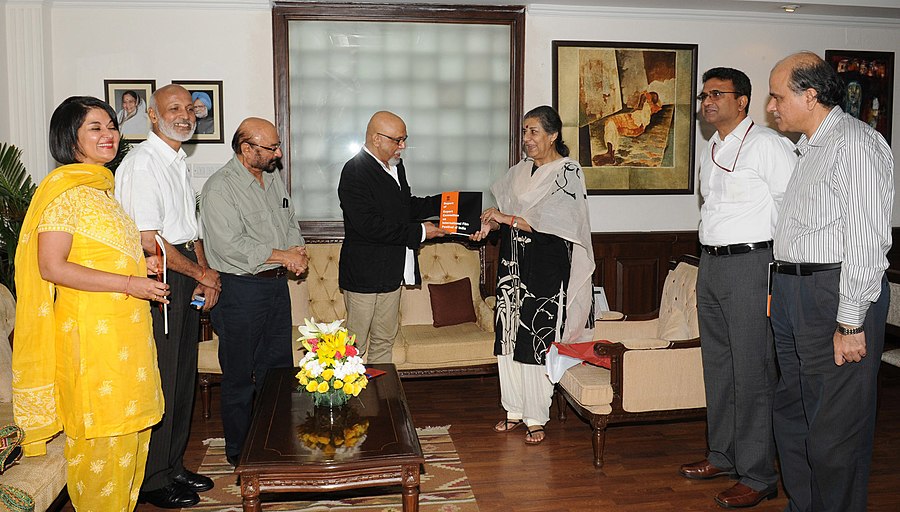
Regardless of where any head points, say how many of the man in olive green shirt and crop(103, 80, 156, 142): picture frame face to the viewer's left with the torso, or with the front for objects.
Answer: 0

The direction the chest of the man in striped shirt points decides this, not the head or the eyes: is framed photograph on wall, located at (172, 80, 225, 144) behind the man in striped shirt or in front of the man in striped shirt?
in front

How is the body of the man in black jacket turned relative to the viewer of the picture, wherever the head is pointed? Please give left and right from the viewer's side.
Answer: facing to the right of the viewer

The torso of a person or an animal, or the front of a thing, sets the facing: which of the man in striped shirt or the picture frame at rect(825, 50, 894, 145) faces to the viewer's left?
the man in striped shirt

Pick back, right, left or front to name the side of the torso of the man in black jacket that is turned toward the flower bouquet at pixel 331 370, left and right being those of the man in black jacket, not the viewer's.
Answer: right

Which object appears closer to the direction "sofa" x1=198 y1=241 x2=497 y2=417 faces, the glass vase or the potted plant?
the glass vase

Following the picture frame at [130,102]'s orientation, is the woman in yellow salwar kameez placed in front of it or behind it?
in front

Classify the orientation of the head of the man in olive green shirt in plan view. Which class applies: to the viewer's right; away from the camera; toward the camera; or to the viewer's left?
to the viewer's right

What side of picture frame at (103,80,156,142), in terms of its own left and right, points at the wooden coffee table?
front

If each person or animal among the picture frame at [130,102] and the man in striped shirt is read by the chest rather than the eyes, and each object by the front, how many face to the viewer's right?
0

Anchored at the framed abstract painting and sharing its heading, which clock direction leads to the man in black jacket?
The man in black jacket is roughly at 1 o'clock from the framed abstract painting.

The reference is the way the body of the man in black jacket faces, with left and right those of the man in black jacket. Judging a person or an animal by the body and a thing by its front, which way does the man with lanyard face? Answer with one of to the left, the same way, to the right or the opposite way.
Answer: the opposite way

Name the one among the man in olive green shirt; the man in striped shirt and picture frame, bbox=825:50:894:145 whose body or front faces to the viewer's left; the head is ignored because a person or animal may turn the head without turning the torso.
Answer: the man in striped shirt

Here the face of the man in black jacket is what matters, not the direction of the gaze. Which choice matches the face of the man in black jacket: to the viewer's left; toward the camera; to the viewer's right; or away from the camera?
to the viewer's right

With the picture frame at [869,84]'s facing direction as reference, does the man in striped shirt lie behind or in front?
in front

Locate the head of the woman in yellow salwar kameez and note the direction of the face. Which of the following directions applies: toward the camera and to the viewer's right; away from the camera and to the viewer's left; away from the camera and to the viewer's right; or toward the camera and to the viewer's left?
toward the camera and to the viewer's right
